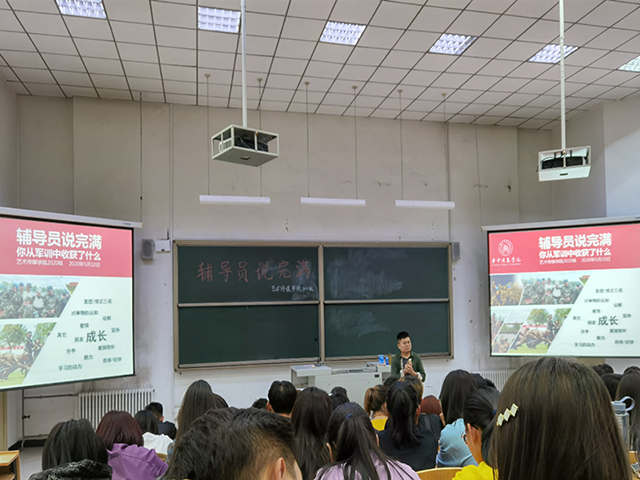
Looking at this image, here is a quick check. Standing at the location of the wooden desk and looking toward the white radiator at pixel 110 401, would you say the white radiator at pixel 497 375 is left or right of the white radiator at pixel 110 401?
right

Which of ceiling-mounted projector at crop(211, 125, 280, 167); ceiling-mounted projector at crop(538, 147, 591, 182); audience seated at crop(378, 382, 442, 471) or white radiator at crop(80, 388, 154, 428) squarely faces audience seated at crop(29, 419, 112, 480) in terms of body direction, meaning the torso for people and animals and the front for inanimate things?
the white radiator

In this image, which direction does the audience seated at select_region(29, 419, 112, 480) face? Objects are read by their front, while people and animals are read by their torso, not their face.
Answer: away from the camera

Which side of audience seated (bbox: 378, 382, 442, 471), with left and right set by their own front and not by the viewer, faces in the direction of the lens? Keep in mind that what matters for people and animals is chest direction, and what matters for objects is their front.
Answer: back

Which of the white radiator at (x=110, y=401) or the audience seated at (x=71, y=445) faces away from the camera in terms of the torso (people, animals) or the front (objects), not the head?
the audience seated

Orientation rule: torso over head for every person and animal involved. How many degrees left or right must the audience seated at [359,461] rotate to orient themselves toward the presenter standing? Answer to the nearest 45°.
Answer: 0° — they already face them

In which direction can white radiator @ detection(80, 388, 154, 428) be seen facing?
toward the camera

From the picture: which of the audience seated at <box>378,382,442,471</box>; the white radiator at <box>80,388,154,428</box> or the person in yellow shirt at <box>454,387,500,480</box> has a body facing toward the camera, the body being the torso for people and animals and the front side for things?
the white radiator

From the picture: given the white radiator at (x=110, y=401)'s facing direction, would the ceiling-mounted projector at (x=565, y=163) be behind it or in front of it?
in front

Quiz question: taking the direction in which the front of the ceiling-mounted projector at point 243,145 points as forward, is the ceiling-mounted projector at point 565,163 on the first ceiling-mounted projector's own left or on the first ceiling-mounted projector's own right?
on the first ceiling-mounted projector's own right

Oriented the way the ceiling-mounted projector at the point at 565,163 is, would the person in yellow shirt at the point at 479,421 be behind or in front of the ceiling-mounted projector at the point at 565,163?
behind

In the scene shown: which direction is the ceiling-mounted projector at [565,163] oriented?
away from the camera

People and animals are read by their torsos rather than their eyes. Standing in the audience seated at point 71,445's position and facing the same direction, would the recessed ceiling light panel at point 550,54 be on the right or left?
on their right

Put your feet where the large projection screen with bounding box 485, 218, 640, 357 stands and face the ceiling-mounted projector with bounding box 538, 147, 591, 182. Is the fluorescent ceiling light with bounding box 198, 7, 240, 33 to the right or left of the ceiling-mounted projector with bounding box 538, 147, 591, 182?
right
